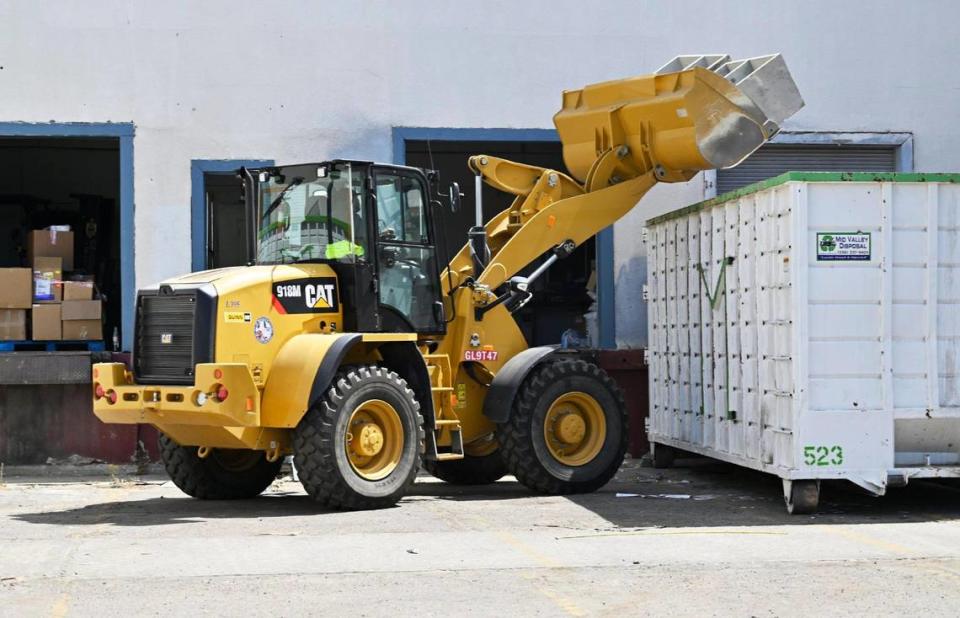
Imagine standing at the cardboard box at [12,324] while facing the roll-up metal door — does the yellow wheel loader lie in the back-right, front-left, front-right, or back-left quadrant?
front-right

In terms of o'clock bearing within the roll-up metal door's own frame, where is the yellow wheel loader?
The yellow wheel loader is roughly at 1 o'clock from the roll-up metal door.

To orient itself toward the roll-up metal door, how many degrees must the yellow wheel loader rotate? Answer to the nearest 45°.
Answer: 0° — it already faces it

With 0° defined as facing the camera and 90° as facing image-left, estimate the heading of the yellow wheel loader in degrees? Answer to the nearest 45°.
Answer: approximately 225°

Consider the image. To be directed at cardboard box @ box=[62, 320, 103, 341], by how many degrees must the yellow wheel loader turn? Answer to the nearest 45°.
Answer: approximately 90° to its left

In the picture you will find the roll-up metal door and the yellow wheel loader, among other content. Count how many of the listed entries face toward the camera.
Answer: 1

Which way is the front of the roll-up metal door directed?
toward the camera

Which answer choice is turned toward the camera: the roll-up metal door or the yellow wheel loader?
the roll-up metal door

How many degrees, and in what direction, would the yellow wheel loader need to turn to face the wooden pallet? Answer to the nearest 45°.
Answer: approximately 90° to its left

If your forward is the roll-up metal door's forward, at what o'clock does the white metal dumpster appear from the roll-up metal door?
The white metal dumpster is roughly at 12 o'clock from the roll-up metal door.

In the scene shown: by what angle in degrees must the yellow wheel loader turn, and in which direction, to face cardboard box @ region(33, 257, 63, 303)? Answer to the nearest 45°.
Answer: approximately 90° to its left
